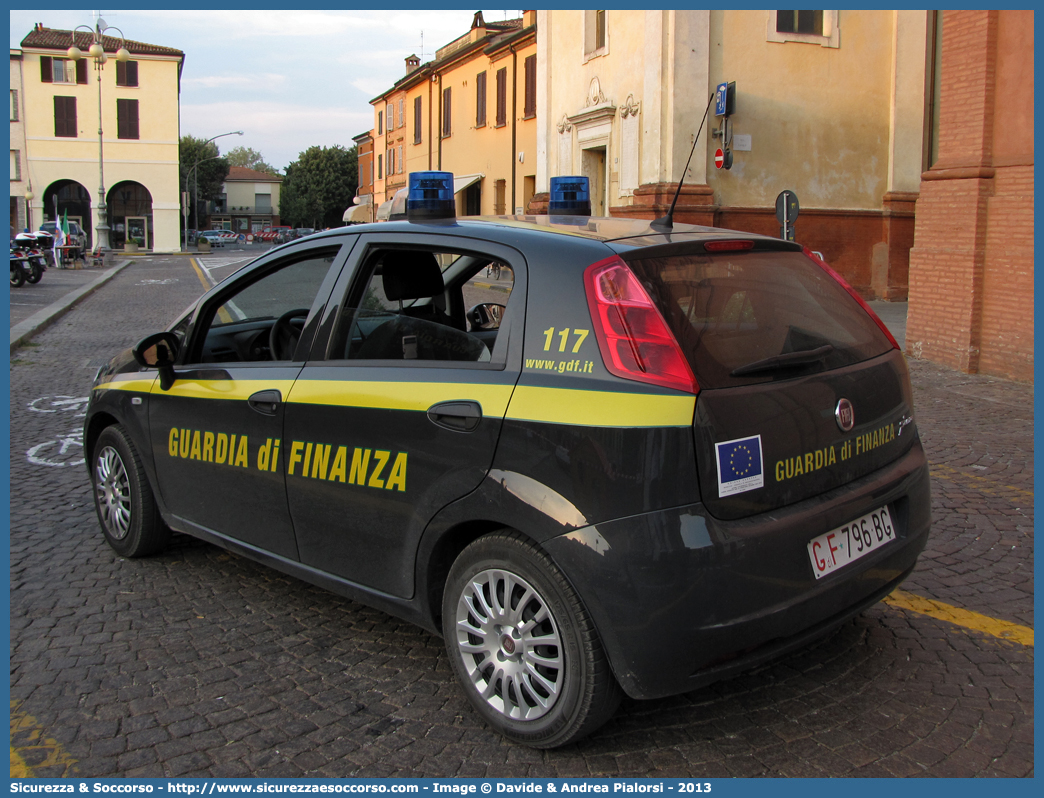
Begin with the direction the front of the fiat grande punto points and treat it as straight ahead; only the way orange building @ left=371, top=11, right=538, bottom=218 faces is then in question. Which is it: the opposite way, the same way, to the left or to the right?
to the left

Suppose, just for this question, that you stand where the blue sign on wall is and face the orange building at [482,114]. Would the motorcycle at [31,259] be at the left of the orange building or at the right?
left

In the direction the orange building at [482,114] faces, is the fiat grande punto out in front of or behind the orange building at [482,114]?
in front

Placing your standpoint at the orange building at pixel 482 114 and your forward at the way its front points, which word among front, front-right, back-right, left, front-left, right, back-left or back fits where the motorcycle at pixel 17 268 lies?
front

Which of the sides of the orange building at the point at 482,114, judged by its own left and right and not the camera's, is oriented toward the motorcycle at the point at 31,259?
front

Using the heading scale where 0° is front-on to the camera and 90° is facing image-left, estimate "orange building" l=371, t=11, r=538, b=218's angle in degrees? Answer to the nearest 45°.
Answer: approximately 45°

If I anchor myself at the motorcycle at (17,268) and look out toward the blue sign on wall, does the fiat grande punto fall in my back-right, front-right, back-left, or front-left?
front-right

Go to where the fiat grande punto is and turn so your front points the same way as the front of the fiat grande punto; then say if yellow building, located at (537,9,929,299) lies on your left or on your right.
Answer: on your right

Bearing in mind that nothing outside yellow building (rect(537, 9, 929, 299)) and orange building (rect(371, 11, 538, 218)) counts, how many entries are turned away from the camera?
0

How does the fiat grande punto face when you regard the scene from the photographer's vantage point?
facing away from the viewer and to the left of the viewer

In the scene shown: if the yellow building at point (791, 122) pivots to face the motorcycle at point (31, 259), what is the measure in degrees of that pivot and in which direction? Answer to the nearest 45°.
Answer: approximately 45° to its right

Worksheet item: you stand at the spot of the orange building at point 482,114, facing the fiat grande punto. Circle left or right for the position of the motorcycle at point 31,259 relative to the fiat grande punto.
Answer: right
